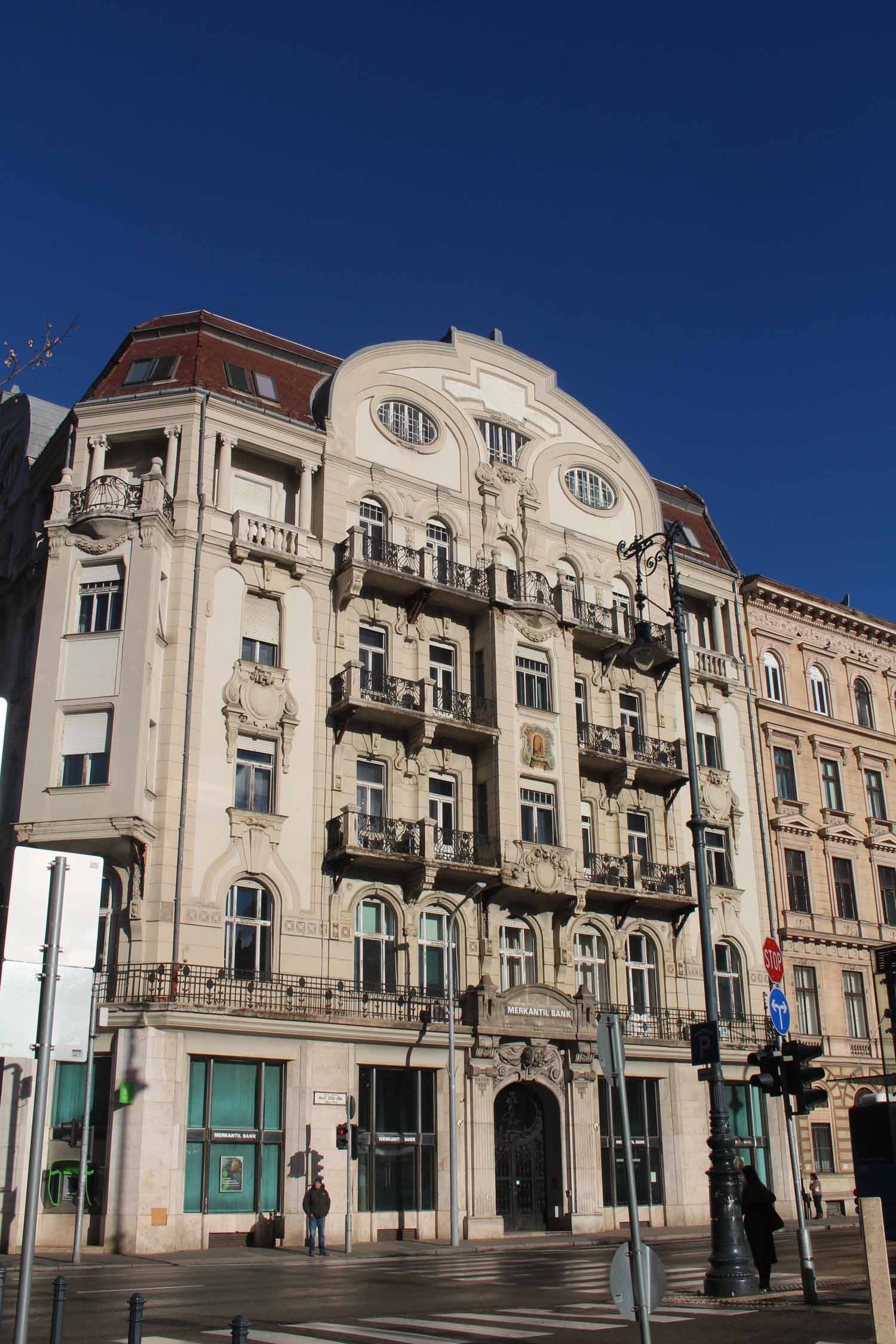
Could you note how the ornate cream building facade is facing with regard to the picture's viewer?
facing the viewer and to the right of the viewer

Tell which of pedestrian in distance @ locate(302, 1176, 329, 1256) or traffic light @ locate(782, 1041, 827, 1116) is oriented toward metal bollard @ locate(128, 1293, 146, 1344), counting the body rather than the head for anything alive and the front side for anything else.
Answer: the pedestrian in distance

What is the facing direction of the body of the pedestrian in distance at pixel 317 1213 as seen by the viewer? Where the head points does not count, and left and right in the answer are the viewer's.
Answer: facing the viewer

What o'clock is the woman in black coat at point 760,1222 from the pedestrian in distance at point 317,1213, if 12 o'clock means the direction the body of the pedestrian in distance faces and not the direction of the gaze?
The woman in black coat is roughly at 11 o'clock from the pedestrian in distance.

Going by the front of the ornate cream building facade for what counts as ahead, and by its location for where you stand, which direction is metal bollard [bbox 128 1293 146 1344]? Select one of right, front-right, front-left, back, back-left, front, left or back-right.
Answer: front-right

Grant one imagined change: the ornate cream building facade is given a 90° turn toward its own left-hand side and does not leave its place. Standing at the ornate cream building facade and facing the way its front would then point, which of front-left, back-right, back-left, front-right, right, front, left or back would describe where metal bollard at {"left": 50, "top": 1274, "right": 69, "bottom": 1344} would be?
back-right
